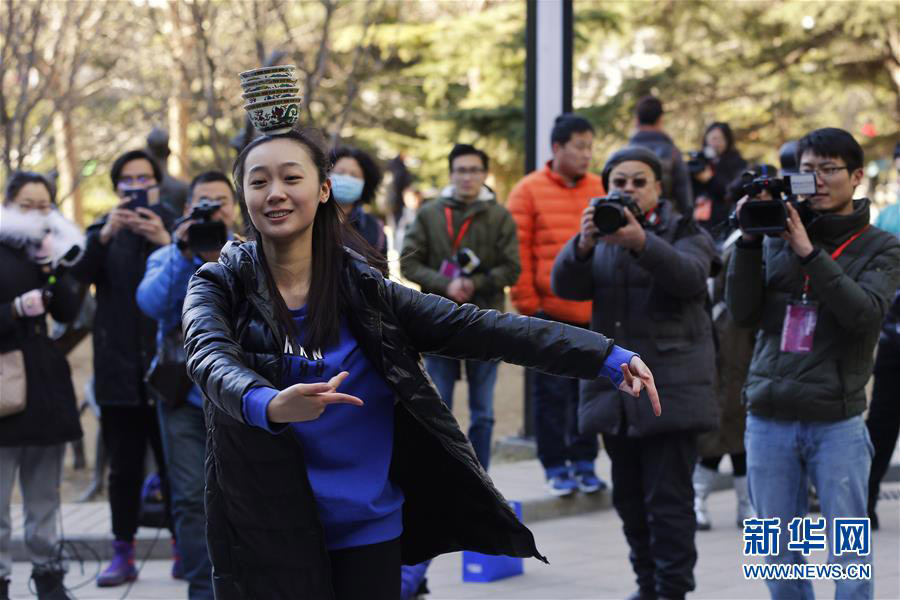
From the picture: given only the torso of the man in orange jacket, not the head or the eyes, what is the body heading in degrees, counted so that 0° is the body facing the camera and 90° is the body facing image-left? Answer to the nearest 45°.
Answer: approximately 315°

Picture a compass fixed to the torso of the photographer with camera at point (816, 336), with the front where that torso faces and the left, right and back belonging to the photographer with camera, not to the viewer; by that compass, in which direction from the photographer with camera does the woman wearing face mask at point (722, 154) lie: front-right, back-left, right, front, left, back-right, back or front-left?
back-right

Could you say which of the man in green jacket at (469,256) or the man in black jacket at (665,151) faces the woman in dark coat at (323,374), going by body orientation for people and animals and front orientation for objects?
the man in green jacket

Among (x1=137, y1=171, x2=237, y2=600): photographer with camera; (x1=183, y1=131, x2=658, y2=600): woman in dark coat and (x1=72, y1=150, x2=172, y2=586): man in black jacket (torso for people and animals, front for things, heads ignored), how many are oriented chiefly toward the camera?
3

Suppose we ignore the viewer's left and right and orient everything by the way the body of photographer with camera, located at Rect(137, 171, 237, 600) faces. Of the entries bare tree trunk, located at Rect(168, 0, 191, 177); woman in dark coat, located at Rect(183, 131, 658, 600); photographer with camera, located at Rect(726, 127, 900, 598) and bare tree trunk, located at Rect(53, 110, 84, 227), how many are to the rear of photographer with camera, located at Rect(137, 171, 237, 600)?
2

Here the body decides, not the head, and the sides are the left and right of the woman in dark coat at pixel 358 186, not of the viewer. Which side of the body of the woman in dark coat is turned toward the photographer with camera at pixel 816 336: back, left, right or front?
left

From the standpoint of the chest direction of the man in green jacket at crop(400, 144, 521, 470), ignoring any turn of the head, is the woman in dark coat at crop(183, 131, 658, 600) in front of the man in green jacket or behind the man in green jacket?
in front

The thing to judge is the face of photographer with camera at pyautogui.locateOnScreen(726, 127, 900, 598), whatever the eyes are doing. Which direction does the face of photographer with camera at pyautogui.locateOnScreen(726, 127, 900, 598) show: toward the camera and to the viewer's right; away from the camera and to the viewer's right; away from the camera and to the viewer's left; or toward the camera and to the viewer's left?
toward the camera and to the viewer's left
